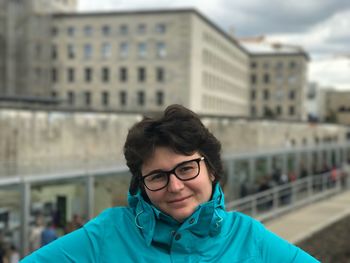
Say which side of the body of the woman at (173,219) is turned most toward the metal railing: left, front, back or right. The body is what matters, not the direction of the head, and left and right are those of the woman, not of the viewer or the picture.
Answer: back

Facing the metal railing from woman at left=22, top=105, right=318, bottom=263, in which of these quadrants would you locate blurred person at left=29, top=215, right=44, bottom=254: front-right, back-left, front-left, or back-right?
front-left

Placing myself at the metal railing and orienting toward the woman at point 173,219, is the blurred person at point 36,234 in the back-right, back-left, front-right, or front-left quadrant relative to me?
front-right

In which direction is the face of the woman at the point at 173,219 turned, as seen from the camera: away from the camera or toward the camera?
toward the camera

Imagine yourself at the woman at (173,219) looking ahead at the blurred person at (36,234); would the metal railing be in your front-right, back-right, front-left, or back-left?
front-right

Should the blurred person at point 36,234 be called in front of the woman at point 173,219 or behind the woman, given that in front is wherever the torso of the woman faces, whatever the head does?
behind

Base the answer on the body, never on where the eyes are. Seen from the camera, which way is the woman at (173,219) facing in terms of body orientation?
toward the camera
